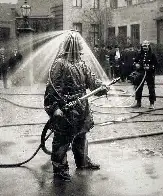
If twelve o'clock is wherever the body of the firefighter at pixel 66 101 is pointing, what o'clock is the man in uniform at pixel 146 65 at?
The man in uniform is roughly at 8 o'clock from the firefighter.

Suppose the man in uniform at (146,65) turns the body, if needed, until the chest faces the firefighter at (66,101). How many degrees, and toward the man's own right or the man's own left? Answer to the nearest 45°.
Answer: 0° — they already face them

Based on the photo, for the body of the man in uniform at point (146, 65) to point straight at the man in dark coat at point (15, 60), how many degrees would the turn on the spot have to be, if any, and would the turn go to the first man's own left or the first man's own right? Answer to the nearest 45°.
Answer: approximately 135° to the first man's own right

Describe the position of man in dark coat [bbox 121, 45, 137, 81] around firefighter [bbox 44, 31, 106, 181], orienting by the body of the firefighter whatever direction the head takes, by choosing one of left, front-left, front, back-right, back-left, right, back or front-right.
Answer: back-left

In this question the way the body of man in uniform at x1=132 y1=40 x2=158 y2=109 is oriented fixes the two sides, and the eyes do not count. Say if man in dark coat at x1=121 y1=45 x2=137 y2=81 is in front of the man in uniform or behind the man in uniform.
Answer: behind

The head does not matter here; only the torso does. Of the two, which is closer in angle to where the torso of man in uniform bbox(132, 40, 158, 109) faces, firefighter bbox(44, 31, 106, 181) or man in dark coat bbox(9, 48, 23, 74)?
the firefighter

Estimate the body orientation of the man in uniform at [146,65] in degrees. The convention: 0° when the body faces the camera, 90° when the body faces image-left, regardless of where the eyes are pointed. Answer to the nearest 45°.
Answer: approximately 0°

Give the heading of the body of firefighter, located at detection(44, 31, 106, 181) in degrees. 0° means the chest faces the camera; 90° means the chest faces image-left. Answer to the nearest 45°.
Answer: approximately 315°
